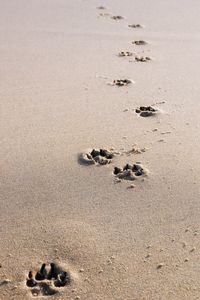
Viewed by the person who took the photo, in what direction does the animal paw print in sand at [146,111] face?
facing away from the viewer

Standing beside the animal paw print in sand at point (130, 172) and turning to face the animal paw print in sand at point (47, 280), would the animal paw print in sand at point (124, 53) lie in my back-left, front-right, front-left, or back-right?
back-right

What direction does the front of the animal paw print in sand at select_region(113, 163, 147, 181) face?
away from the camera

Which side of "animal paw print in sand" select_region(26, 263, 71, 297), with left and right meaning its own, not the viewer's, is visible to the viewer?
back

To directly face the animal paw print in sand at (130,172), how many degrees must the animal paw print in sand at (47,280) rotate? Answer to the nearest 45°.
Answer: approximately 45° to its right

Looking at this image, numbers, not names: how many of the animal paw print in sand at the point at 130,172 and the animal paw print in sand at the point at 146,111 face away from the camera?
2

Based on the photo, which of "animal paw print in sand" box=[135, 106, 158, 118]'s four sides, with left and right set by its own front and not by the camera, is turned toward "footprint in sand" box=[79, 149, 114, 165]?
back
